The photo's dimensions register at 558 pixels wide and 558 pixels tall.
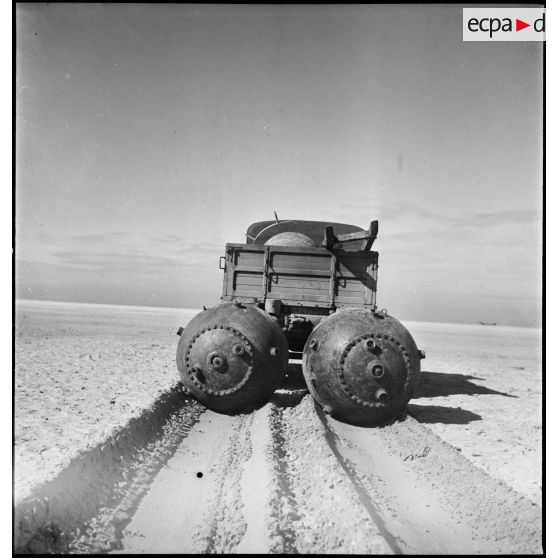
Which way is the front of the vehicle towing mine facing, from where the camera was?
facing away from the viewer
